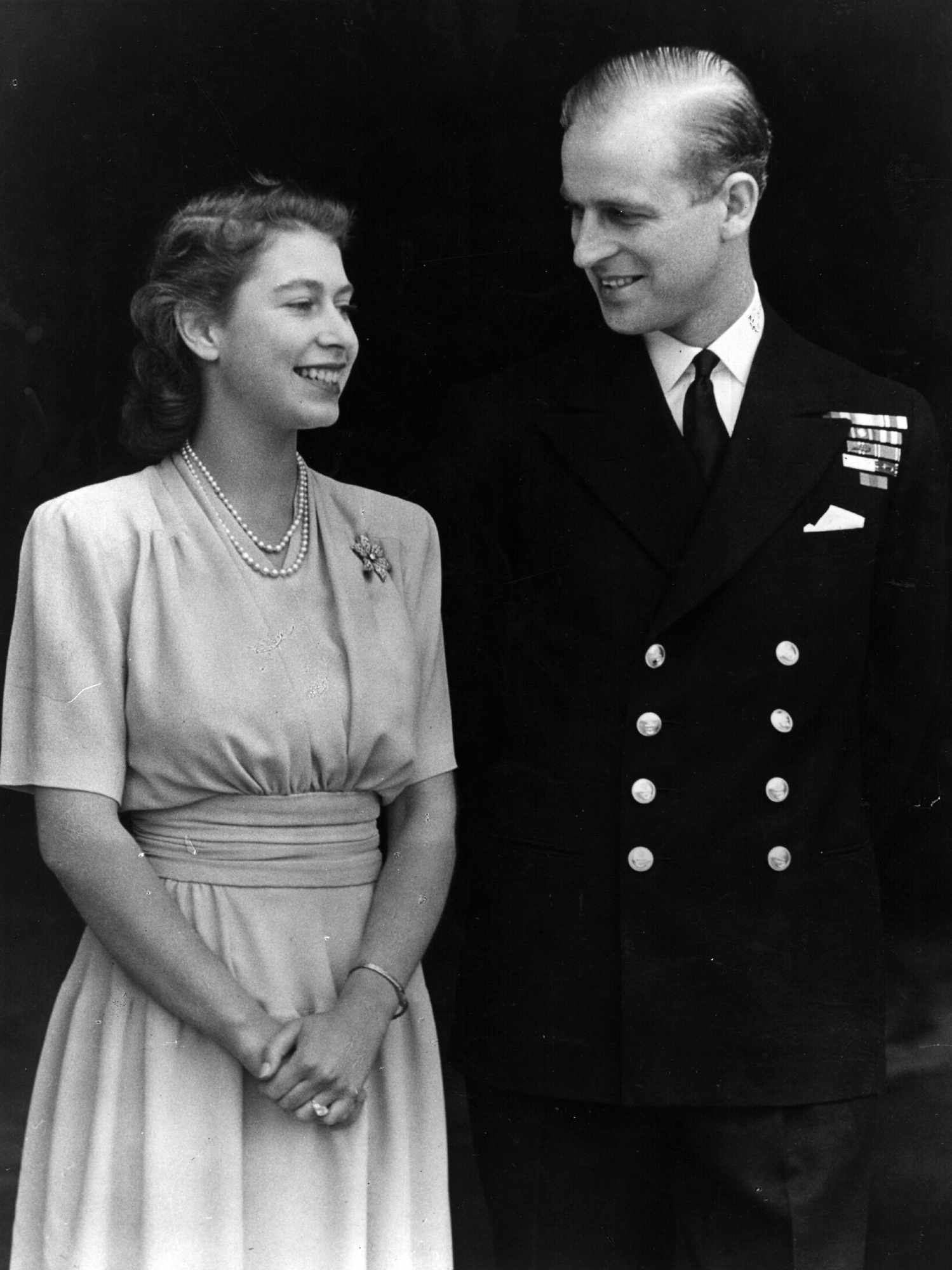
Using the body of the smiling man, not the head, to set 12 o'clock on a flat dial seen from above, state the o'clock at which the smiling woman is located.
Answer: The smiling woman is roughly at 2 o'clock from the smiling man.

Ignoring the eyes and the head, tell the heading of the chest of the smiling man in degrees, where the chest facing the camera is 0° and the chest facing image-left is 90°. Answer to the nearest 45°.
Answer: approximately 0°

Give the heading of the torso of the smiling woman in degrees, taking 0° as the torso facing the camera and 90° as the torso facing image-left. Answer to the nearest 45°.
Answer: approximately 315°

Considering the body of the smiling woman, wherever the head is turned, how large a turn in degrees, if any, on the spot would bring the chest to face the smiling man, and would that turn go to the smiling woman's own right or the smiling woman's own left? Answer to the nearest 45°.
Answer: approximately 45° to the smiling woman's own left
